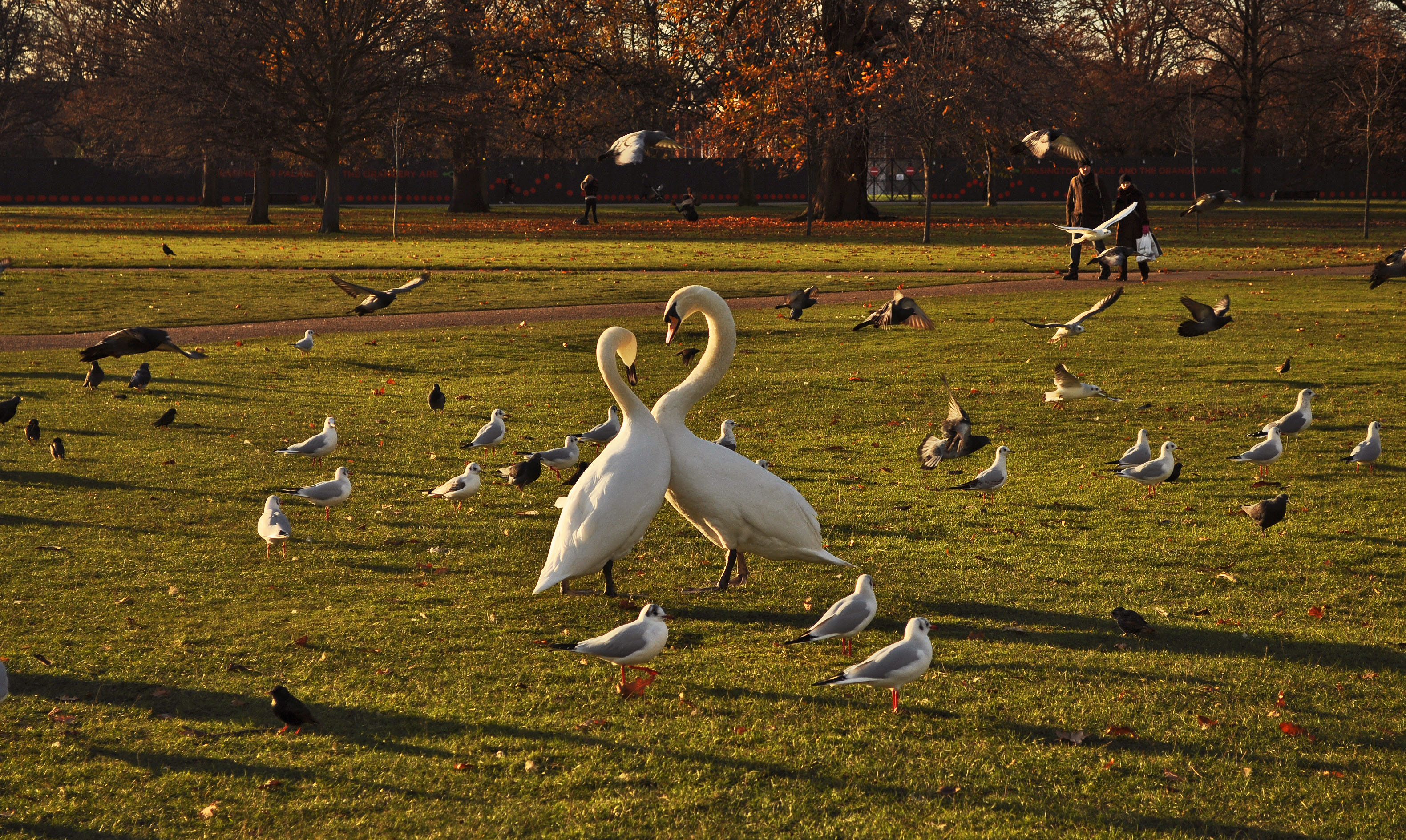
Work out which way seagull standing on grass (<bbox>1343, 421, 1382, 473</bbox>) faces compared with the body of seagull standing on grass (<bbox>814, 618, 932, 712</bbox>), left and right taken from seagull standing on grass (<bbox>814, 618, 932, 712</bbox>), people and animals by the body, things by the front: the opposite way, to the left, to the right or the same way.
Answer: the same way

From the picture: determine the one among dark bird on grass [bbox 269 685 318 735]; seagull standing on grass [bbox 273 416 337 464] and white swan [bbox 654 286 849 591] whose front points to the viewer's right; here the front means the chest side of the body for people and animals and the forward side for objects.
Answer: the seagull standing on grass

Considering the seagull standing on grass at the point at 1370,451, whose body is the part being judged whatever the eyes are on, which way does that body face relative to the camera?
to the viewer's right

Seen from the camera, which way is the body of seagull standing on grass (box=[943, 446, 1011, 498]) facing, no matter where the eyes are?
to the viewer's right

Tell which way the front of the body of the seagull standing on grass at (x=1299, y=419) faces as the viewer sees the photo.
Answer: to the viewer's right

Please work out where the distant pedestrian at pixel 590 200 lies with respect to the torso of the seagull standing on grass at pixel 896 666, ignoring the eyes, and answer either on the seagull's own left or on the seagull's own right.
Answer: on the seagull's own left

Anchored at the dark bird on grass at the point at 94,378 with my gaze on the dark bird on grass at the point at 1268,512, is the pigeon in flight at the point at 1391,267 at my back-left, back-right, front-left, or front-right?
front-left

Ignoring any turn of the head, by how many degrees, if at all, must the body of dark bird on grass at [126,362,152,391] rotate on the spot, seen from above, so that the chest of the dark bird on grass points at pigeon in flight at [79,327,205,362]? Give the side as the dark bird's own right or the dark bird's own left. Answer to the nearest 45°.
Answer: approximately 90° to the dark bird's own right

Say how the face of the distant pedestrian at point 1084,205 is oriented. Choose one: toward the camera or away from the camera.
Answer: toward the camera

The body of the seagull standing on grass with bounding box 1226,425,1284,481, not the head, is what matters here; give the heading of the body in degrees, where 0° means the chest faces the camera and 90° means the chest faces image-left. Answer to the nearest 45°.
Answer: approximately 270°

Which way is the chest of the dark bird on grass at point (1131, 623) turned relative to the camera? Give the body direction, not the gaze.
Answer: to the viewer's left

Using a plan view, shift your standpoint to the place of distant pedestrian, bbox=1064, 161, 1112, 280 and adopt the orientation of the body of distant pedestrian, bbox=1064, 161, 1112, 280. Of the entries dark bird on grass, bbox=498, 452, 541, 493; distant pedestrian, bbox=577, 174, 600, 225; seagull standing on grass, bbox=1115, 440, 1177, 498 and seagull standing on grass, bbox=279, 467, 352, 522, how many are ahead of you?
3

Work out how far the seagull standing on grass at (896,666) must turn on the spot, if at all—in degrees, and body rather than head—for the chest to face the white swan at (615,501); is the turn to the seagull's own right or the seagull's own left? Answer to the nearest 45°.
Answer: approximately 135° to the seagull's own left
